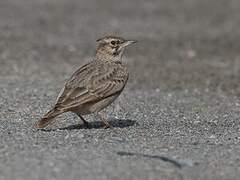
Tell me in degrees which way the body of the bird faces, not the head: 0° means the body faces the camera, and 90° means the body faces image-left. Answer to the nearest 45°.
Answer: approximately 270°
